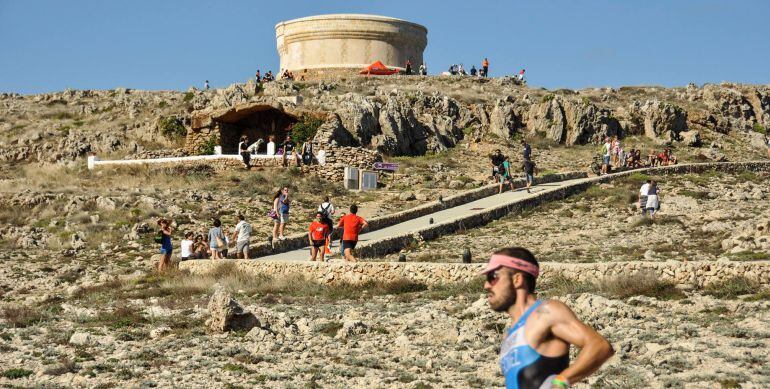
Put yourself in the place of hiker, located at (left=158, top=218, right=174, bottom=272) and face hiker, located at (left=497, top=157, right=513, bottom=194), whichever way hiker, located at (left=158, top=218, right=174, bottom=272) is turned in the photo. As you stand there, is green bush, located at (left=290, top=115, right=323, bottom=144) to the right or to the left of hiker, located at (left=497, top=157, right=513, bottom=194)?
left

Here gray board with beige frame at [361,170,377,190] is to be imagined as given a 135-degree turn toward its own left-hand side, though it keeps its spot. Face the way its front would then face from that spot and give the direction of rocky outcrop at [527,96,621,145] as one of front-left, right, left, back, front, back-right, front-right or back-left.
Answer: front

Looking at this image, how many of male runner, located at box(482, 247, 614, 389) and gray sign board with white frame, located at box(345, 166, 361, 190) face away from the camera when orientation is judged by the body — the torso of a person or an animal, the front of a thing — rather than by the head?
0

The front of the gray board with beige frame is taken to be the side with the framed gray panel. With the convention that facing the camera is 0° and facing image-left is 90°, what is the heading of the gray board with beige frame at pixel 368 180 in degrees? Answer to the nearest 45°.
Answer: approximately 0°

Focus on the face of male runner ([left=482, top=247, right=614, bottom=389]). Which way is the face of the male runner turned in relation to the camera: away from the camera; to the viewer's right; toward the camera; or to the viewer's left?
to the viewer's left

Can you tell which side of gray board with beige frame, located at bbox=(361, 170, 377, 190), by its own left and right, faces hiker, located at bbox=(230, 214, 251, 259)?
front

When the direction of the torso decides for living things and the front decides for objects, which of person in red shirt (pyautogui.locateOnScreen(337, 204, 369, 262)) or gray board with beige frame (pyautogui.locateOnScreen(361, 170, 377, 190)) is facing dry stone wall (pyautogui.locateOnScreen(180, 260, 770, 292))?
the gray board with beige frame

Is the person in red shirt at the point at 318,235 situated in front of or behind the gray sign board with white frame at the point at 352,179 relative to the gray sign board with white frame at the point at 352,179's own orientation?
in front

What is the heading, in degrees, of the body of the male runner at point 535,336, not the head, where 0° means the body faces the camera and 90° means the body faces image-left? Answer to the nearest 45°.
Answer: approximately 90°

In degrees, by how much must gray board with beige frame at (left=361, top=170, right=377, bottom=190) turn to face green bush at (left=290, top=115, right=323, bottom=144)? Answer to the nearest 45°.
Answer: approximately 135° to its right

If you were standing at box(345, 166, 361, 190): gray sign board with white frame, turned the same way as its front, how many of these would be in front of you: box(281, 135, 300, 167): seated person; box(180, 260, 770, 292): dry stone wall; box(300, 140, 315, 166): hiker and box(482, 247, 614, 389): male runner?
2

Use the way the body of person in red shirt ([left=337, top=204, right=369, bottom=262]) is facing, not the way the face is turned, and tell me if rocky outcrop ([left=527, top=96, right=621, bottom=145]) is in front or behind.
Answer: in front

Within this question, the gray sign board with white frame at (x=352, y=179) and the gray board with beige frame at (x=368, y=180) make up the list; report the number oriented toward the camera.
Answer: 2

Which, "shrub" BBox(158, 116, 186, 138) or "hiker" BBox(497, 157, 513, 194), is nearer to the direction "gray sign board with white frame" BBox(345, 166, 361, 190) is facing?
the hiker
